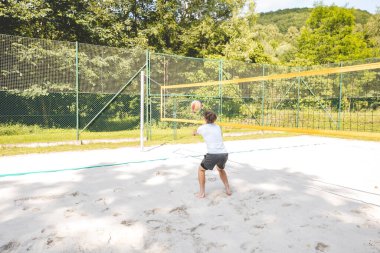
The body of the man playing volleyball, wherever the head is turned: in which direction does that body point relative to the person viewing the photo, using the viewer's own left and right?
facing away from the viewer and to the left of the viewer

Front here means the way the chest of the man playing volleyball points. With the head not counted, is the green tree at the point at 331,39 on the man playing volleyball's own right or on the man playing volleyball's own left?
on the man playing volleyball's own right
